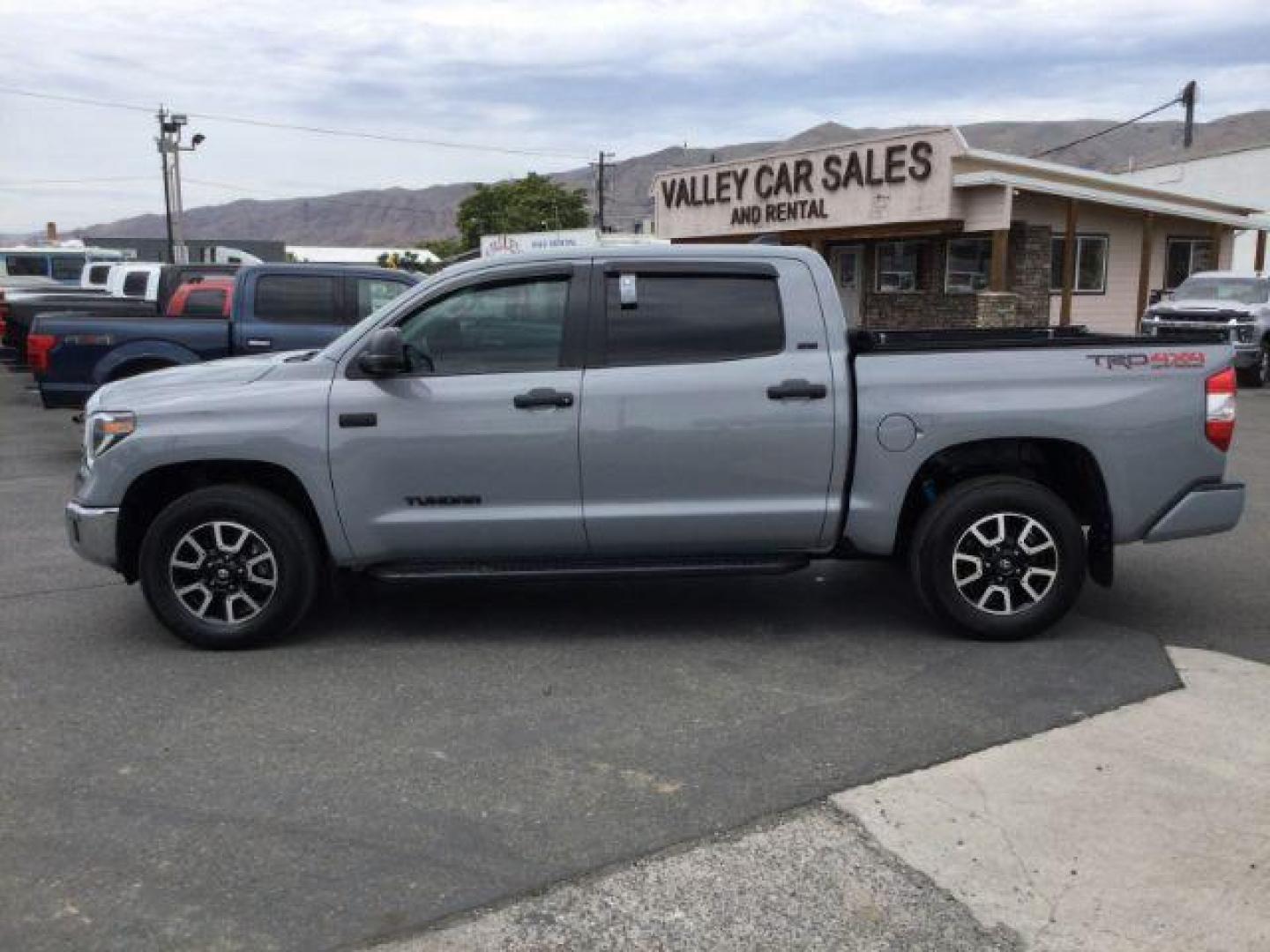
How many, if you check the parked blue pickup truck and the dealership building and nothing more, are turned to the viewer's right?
1

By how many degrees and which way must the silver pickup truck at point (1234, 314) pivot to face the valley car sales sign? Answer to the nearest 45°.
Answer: approximately 90° to its right

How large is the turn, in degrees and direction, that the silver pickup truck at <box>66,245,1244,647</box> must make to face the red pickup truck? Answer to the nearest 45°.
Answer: approximately 45° to its right

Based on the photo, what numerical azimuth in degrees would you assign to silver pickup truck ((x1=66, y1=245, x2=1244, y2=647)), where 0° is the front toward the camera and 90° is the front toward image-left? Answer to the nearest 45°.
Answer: approximately 90°

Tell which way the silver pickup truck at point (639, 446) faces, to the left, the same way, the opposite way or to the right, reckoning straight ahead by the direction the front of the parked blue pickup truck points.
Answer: the opposite way

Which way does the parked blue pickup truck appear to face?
to the viewer's right

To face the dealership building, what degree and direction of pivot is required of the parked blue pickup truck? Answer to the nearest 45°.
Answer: approximately 45° to its left

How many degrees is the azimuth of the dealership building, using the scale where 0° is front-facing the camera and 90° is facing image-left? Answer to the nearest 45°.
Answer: approximately 45°
